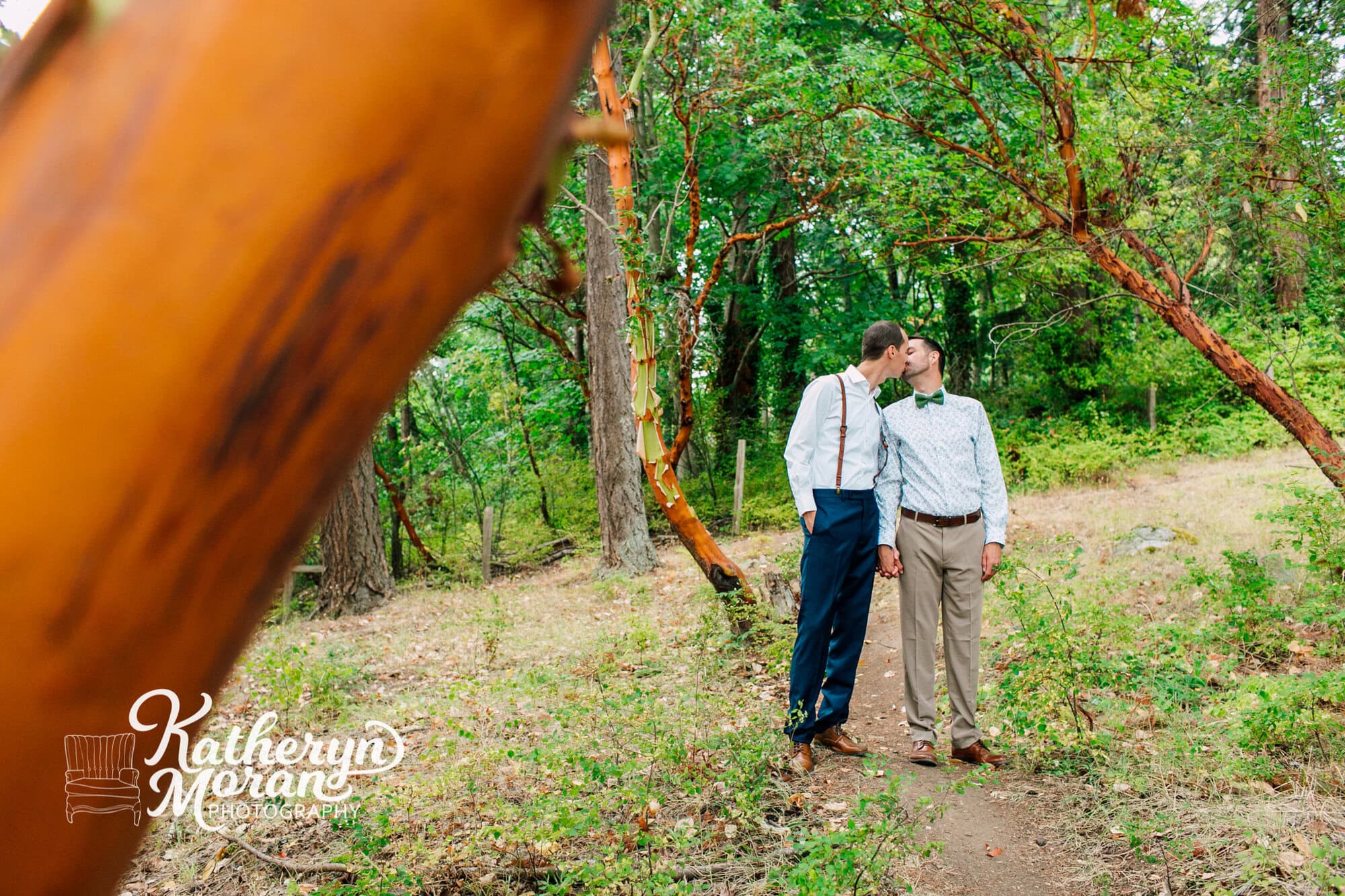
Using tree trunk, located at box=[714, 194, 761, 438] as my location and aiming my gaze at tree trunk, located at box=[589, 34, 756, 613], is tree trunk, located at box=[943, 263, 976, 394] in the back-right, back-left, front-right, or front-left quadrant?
back-left

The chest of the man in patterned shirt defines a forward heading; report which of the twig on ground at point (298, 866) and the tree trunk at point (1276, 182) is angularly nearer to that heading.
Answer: the twig on ground

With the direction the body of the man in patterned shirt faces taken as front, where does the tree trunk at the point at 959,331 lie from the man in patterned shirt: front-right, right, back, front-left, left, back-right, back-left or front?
back

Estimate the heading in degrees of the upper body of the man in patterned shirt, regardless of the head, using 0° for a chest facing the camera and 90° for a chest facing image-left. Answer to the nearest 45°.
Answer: approximately 0°

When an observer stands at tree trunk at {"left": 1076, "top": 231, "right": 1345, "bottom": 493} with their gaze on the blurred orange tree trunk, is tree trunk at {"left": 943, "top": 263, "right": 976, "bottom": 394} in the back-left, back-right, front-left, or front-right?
back-right

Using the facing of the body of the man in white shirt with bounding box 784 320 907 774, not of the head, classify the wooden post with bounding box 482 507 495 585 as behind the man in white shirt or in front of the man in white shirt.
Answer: behind

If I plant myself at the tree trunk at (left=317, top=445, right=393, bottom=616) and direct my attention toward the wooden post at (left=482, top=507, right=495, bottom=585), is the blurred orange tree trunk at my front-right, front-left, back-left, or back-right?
back-right

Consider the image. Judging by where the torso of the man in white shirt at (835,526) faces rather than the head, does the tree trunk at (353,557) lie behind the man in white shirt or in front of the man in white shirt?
behind
